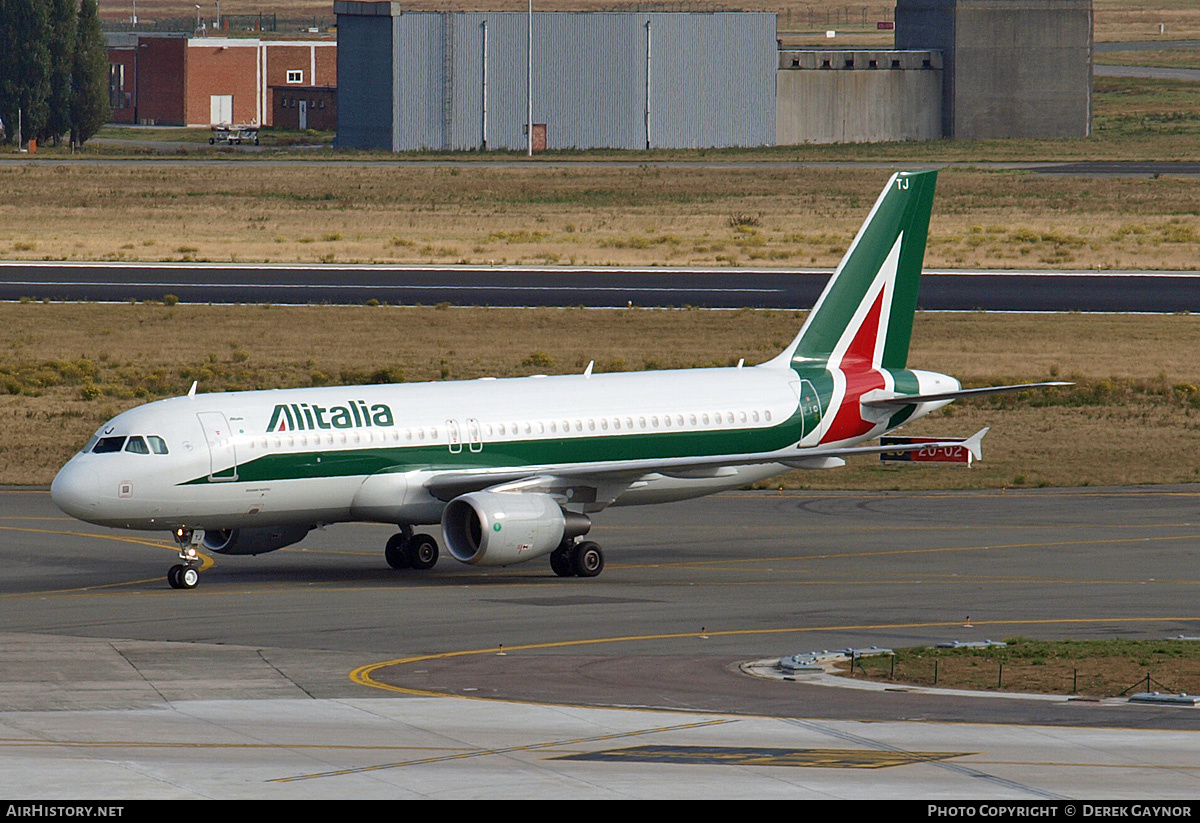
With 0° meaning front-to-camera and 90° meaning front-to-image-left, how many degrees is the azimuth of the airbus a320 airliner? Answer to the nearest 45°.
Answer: approximately 45°
